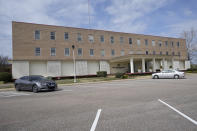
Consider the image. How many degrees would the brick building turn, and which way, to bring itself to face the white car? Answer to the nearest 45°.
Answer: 0° — it already faces it

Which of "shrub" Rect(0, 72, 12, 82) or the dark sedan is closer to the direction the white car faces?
the shrub

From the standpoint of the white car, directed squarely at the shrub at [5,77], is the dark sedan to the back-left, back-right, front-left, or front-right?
front-left

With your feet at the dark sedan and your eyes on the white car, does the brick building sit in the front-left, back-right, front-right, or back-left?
front-left

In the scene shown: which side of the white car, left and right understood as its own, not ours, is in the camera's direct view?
left

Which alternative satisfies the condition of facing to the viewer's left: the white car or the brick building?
the white car

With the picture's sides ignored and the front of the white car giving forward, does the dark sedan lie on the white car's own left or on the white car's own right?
on the white car's own left

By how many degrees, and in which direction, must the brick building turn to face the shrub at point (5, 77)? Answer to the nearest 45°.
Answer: approximately 90° to its right

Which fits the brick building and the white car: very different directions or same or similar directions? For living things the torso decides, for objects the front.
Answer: very different directions
